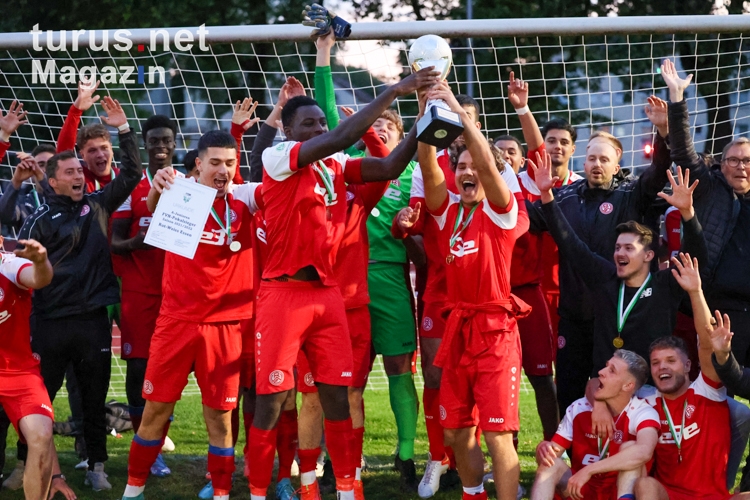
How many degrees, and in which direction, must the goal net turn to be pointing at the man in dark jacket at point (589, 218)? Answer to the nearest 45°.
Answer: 0° — it already faces them

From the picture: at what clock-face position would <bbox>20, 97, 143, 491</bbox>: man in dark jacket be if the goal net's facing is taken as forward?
The man in dark jacket is roughly at 1 o'clock from the goal net.

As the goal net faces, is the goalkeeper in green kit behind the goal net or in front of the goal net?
in front

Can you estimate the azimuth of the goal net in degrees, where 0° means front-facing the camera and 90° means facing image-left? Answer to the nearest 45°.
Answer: approximately 0°

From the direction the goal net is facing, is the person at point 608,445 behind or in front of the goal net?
in front

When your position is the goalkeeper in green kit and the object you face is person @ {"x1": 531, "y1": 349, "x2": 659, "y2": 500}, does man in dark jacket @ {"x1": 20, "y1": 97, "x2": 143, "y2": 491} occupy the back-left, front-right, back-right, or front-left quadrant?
back-right

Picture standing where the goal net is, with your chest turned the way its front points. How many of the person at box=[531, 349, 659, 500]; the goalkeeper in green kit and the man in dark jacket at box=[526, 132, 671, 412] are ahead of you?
3

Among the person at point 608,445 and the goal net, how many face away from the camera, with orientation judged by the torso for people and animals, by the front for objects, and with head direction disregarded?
0

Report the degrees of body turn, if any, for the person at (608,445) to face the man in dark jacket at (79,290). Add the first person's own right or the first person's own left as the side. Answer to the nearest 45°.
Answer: approximately 45° to the first person's own right
